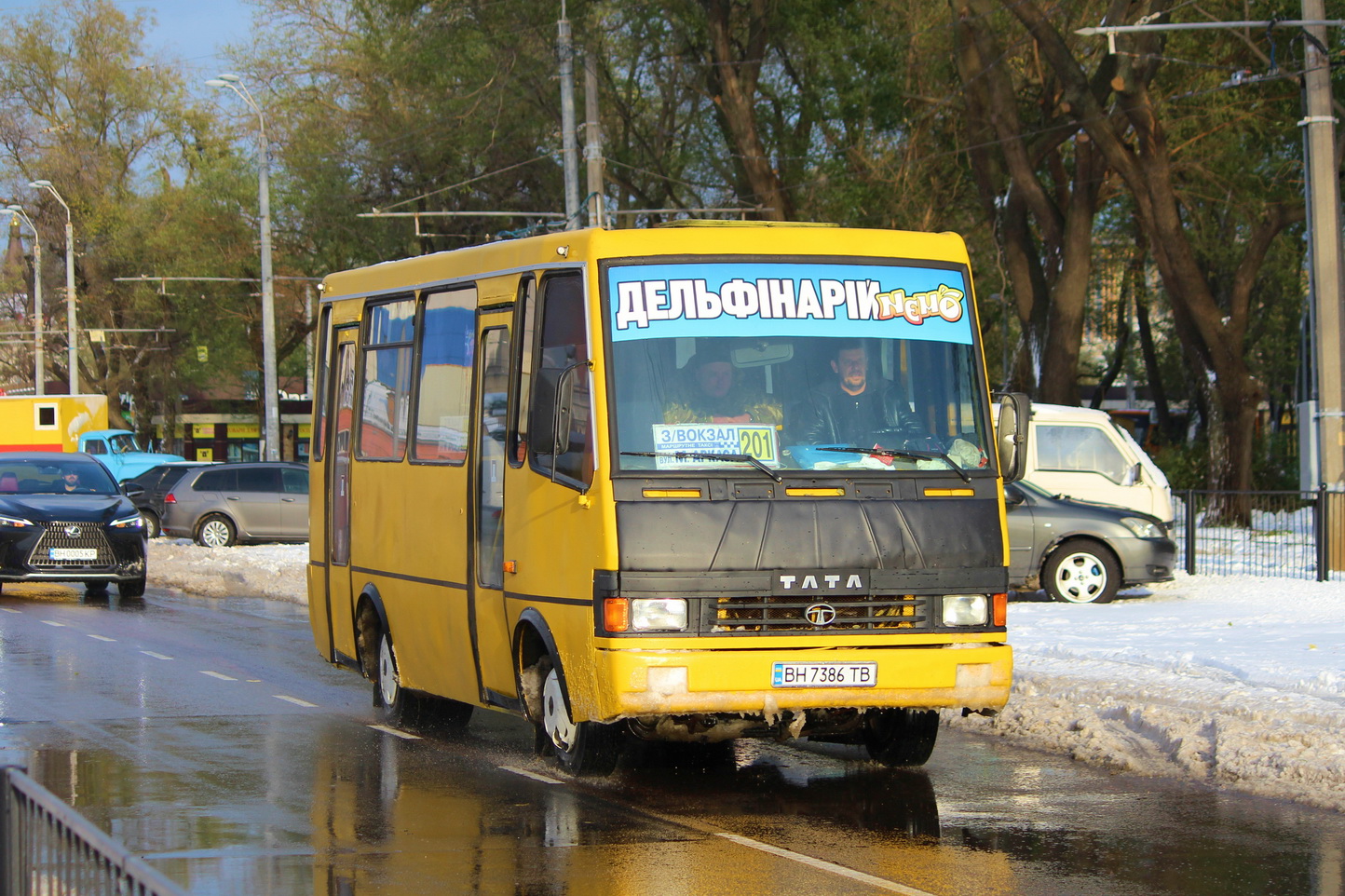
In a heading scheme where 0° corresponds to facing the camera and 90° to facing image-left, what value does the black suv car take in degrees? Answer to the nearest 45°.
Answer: approximately 0°

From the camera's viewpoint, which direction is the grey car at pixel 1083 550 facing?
to the viewer's right

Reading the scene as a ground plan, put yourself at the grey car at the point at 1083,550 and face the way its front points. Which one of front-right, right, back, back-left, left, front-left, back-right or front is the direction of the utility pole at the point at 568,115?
back-left

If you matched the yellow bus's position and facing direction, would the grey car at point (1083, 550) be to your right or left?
on your left

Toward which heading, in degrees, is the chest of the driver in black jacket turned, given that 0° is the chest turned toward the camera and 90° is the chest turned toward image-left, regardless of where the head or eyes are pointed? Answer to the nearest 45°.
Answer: approximately 0°

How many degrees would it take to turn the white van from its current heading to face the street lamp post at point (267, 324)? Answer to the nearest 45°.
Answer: approximately 135° to its left

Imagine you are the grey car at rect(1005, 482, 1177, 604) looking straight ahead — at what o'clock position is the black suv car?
The black suv car is roughly at 6 o'clock from the grey car.

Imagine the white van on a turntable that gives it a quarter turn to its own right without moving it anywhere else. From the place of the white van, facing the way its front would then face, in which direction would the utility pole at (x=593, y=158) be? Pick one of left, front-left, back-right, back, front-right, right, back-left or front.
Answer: back-right

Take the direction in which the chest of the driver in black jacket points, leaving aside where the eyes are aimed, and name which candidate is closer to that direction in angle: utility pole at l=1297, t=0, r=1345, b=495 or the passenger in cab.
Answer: the passenger in cab
